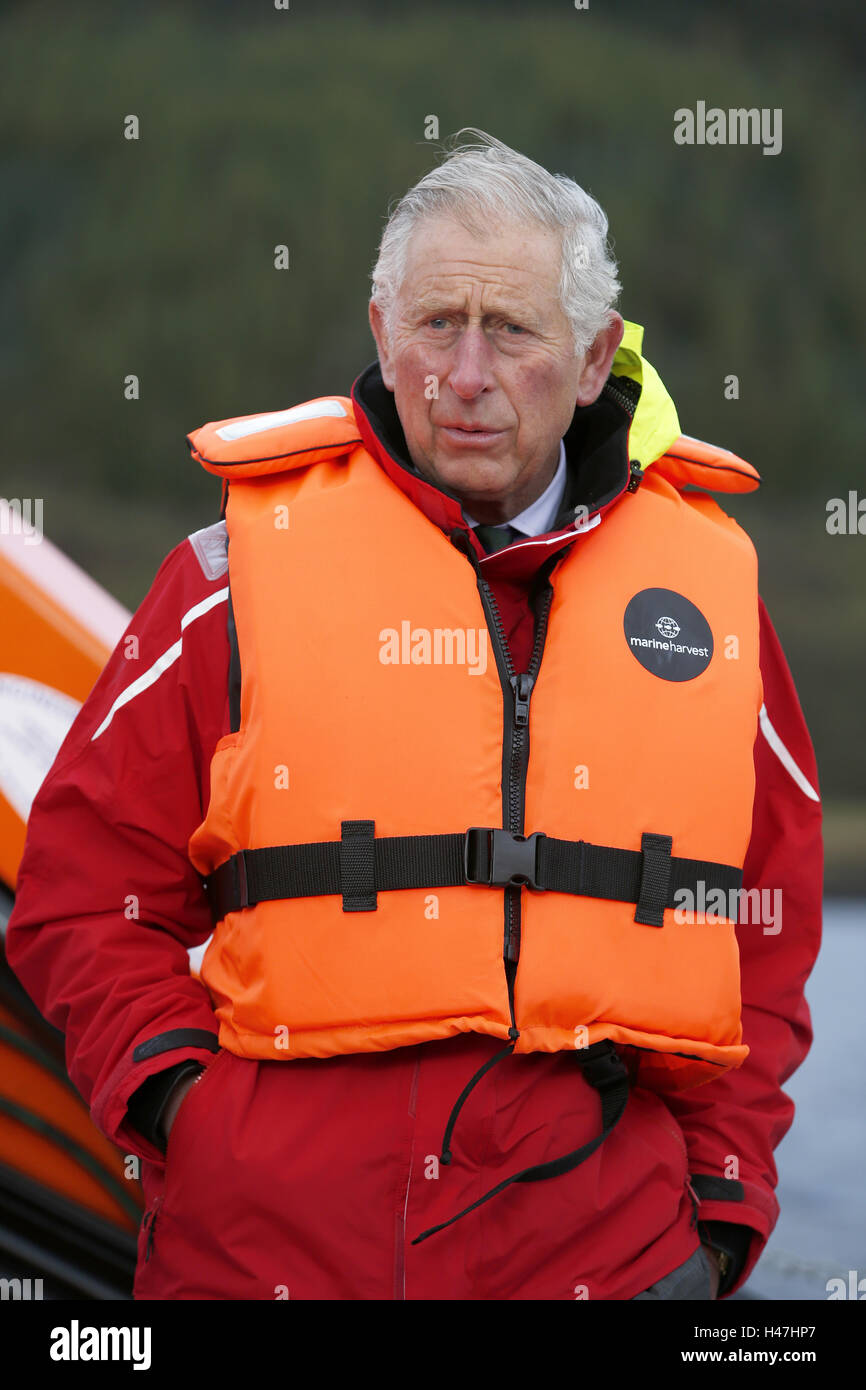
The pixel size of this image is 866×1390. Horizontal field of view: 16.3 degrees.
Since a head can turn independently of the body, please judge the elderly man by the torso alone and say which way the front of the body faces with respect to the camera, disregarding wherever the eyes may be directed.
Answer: toward the camera
